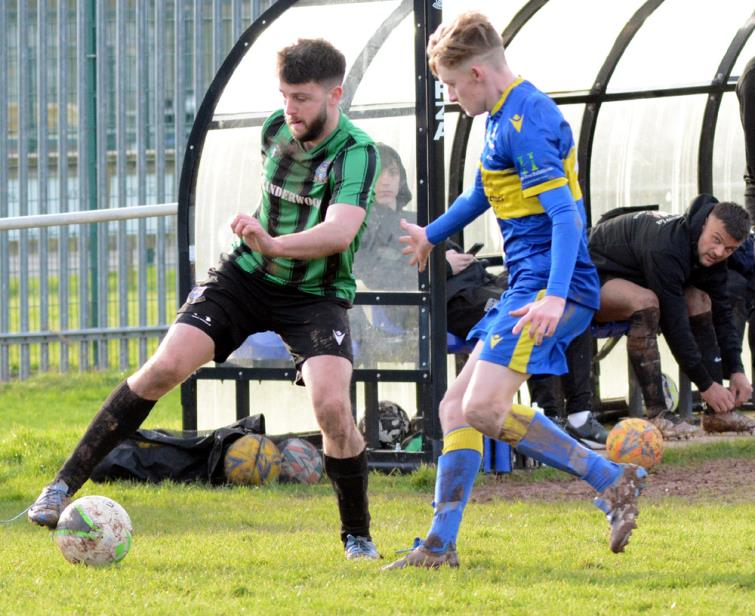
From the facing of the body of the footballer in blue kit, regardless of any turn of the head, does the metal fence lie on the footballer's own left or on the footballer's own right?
on the footballer's own right

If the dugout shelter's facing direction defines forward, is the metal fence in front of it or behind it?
behind

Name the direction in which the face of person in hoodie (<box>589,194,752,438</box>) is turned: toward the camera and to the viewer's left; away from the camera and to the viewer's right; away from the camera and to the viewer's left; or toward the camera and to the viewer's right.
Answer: toward the camera and to the viewer's left

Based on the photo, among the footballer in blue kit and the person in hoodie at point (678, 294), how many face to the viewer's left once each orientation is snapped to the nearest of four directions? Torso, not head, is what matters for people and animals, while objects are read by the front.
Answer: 1

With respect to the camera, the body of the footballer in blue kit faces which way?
to the viewer's left

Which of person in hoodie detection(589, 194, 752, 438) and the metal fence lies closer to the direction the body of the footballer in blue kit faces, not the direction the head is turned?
the metal fence

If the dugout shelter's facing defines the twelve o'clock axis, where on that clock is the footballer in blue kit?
The footballer in blue kit is roughly at 1 o'clock from the dugout shelter.

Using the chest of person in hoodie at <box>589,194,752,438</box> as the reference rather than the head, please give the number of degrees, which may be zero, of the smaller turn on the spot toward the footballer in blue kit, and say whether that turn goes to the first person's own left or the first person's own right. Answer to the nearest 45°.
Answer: approximately 45° to the first person's own right

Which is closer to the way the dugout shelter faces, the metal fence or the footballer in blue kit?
the footballer in blue kit

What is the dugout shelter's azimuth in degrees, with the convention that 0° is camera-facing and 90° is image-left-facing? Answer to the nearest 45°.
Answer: approximately 315°
